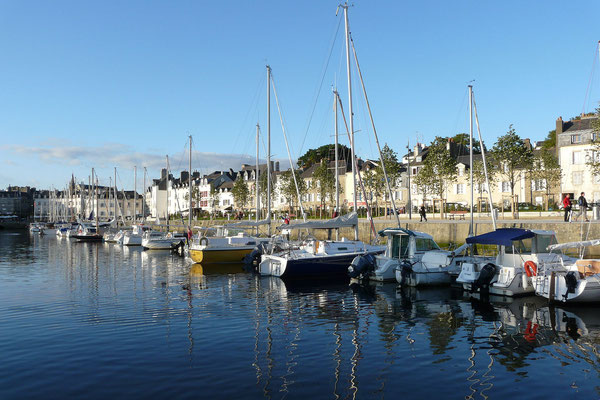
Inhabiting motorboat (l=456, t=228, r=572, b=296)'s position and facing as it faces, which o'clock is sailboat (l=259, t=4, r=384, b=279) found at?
The sailboat is roughly at 8 o'clock from the motorboat.

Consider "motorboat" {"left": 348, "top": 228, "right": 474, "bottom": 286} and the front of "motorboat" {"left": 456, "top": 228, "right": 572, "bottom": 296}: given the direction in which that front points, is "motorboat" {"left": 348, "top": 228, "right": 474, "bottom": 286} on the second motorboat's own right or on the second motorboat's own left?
on the second motorboat's own left

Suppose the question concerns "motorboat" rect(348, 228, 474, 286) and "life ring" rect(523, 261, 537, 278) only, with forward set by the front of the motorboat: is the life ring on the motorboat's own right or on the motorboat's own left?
on the motorboat's own right

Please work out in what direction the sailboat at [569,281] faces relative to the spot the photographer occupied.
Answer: facing away from the viewer and to the right of the viewer

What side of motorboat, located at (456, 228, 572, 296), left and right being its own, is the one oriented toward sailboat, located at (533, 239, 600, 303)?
right

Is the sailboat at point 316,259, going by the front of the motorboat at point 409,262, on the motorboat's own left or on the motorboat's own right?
on the motorboat's own left

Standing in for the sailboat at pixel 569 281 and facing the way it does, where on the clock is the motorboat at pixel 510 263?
the motorboat at pixel 510 263 is roughly at 9 o'clock from the sailboat at pixel 569 281.

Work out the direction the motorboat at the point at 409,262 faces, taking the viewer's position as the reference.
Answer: facing away from the viewer and to the right of the viewer

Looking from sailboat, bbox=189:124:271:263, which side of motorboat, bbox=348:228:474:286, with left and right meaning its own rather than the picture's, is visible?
left

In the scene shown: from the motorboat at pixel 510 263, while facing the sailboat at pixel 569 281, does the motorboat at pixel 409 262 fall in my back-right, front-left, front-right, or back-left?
back-right

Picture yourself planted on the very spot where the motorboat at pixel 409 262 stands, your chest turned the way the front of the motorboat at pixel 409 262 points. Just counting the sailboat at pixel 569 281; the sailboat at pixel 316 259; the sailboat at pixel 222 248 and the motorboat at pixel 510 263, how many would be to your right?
2
